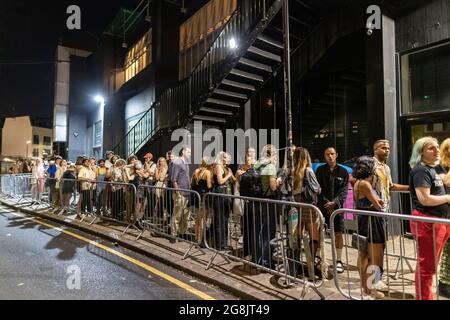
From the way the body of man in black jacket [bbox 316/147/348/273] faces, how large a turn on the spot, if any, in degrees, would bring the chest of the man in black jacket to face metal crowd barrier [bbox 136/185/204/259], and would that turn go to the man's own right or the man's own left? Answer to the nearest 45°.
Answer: approximately 90° to the man's own right

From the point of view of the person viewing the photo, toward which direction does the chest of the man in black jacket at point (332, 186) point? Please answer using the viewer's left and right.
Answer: facing the viewer

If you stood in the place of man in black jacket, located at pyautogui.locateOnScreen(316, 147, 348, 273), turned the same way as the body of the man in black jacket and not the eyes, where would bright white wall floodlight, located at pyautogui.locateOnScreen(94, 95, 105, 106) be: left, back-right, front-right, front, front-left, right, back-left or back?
back-right

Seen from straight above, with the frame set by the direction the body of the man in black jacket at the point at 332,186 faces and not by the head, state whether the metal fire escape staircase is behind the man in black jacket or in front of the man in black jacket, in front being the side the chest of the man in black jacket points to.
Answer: behind

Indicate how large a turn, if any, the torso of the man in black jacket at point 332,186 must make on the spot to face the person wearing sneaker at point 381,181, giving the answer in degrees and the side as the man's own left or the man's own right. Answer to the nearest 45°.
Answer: approximately 45° to the man's own left

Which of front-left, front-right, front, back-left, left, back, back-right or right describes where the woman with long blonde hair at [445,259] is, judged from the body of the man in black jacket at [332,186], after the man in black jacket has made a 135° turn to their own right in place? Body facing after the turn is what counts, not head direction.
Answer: back

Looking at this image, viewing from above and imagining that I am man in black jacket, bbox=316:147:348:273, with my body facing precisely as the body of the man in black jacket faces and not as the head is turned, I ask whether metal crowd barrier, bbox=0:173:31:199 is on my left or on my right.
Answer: on my right

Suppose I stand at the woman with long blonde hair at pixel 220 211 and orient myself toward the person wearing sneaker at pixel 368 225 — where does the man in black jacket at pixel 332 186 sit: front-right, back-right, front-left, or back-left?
front-left

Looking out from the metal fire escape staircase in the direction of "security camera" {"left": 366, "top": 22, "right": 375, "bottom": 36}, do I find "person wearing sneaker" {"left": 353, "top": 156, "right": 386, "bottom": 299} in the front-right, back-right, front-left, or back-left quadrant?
front-right

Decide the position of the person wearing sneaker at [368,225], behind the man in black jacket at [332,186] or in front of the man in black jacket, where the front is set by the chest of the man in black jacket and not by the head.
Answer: in front

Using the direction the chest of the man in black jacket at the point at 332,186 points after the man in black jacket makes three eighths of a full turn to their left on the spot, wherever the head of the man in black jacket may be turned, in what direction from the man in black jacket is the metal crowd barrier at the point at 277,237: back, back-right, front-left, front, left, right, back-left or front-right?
back

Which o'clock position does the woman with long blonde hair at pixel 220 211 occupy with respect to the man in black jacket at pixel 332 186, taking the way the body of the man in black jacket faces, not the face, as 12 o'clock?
The woman with long blonde hair is roughly at 3 o'clock from the man in black jacket.

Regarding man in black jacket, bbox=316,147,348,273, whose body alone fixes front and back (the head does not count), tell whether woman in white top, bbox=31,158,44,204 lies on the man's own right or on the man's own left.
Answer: on the man's own right

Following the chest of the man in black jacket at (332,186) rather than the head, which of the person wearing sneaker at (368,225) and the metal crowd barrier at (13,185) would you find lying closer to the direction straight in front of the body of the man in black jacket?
the person wearing sneaker

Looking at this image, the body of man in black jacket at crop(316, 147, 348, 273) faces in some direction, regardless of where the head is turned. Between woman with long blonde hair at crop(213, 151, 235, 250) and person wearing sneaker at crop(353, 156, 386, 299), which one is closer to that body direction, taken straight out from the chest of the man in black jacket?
the person wearing sneaker
